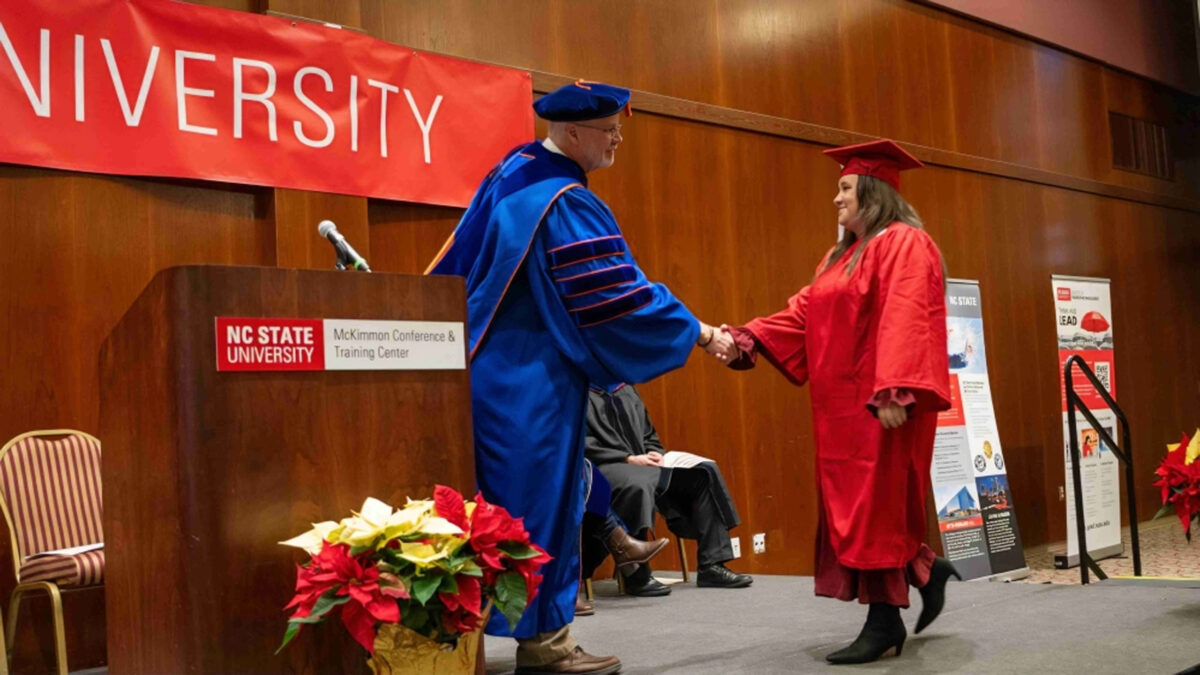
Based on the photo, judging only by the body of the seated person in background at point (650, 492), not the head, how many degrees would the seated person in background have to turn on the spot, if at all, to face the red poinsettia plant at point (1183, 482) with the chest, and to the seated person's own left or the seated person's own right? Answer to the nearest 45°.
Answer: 0° — they already face it

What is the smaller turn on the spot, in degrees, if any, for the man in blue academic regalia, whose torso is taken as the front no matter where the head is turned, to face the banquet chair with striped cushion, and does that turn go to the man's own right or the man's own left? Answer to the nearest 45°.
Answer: approximately 135° to the man's own left

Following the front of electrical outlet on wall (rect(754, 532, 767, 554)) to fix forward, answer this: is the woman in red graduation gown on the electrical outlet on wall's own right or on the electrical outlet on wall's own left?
on the electrical outlet on wall's own left

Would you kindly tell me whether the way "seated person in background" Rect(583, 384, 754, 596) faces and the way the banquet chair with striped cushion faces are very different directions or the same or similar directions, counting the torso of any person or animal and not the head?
same or similar directions

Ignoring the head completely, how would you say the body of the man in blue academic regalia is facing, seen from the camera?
to the viewer's right

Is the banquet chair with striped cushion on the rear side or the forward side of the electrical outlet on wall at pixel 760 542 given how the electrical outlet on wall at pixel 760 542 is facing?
on the forward side

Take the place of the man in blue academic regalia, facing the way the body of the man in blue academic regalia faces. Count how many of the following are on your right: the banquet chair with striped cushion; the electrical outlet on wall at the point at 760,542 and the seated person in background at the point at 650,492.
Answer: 0

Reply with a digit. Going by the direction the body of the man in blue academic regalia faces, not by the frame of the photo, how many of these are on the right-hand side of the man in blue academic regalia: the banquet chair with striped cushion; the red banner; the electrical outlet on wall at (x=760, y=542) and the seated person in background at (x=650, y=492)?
0

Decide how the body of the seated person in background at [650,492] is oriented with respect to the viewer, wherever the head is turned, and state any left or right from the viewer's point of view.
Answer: facing the viewer and to the right of the viewer

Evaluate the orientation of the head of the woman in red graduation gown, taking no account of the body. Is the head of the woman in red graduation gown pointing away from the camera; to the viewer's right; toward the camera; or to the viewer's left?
to the viewer's left

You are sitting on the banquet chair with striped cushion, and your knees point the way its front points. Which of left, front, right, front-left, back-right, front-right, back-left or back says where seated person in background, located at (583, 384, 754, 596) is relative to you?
front-left

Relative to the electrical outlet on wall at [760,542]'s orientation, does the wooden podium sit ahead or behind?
ahead

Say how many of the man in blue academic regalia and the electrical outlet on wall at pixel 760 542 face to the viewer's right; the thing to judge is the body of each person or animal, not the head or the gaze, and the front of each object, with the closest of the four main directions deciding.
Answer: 1
